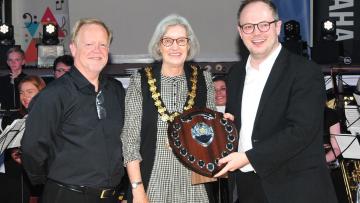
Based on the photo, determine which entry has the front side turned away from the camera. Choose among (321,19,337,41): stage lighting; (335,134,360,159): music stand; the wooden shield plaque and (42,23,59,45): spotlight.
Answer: the music stand

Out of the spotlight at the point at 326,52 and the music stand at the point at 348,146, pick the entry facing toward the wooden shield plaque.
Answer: the spotlight

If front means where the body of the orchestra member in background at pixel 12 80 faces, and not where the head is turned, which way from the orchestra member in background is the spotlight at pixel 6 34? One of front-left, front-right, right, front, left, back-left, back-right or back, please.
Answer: back

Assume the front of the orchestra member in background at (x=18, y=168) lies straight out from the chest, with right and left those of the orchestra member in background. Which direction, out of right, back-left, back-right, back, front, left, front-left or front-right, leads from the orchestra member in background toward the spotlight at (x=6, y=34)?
back-right

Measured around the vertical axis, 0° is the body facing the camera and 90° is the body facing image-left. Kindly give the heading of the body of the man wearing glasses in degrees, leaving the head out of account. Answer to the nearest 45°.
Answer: approximately 45°

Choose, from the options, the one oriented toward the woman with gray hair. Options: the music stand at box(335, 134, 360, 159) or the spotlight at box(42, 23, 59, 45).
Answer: the spotlight

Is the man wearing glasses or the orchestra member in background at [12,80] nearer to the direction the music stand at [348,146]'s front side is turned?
the orchestra member in background

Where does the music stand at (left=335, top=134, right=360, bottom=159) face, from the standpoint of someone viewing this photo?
facing away from the viewer
